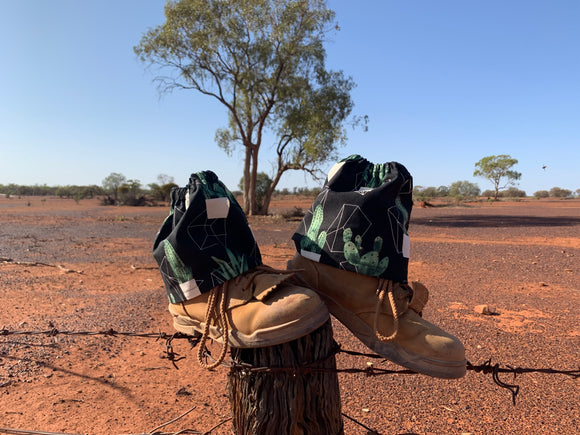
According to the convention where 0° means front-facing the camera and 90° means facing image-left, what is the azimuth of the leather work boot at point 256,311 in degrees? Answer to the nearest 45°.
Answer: approximately 270°
